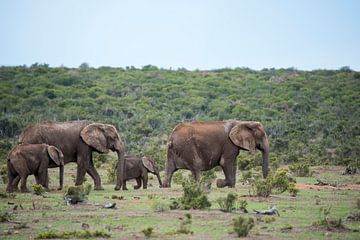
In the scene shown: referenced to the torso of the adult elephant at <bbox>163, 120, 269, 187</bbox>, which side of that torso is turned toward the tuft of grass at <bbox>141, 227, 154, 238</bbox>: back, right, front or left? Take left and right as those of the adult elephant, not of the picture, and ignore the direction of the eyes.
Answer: right

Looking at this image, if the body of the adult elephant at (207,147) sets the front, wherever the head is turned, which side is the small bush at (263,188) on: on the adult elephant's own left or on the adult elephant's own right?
on the adult elephant's own right

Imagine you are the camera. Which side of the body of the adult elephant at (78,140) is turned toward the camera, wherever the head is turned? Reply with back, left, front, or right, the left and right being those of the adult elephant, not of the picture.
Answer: right

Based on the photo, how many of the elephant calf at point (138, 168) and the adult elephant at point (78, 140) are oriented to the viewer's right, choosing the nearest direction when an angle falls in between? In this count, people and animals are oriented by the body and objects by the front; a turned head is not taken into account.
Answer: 2

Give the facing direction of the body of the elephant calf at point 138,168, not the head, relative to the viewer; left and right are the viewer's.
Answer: facing to the right of the viewer

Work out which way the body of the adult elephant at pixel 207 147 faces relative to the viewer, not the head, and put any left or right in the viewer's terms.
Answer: facing to the right of the viewer

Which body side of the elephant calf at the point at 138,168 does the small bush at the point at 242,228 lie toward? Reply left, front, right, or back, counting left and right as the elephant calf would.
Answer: right
